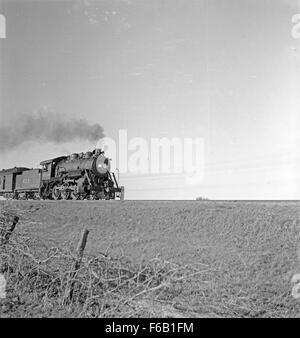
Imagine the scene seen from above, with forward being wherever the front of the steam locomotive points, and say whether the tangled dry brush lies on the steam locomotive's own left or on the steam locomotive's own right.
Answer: on the steam locomotive's own right

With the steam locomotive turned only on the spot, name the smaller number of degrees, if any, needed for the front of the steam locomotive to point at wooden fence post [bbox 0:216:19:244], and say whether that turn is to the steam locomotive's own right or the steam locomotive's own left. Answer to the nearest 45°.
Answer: approximately 45° to the steam locomotive's own right

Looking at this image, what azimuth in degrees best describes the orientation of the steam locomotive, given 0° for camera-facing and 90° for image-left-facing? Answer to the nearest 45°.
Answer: approximately 315°

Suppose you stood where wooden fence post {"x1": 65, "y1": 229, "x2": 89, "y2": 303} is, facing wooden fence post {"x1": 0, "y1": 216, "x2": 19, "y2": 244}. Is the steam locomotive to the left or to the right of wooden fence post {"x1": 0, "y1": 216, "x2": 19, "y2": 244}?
right

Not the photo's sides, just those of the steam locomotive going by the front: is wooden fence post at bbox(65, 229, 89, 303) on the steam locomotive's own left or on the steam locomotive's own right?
on the steam locomotive's own right
